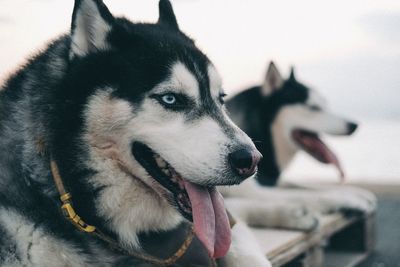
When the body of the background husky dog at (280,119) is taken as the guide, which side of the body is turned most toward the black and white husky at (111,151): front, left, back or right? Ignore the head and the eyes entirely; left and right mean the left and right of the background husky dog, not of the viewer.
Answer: right

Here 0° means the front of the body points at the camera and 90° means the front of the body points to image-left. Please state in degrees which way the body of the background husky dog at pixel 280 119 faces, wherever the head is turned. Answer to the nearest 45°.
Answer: approximately 270°
